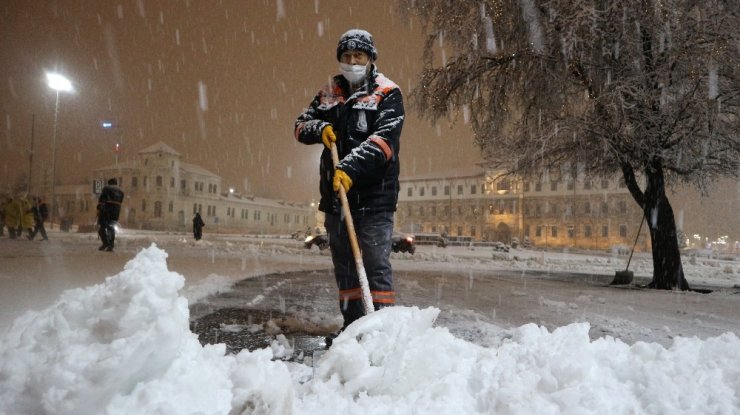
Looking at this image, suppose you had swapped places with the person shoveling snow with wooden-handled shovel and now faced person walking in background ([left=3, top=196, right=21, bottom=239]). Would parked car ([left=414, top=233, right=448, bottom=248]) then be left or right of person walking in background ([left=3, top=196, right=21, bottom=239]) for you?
right

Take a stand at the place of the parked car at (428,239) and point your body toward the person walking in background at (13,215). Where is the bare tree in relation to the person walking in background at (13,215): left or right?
left

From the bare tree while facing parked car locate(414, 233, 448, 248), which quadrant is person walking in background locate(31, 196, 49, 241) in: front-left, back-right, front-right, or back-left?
front-left
